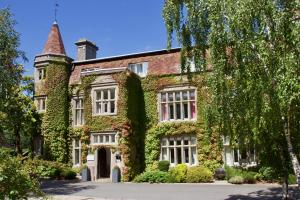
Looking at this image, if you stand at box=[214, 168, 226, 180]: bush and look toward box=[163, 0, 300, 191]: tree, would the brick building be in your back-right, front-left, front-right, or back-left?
back-right

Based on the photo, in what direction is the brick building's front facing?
toward the camera

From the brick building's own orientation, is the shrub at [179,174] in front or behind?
in front

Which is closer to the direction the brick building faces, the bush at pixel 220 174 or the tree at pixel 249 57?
the tree

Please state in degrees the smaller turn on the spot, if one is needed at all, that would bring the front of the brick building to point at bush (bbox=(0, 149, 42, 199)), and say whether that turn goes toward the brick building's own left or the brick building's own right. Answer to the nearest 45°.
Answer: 0° — it already faces it

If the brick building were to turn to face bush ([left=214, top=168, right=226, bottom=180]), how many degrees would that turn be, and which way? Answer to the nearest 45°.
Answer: approximately 45° to its left

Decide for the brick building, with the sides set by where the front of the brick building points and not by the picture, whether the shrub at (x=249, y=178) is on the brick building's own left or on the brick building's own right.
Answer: on the brick building's own left

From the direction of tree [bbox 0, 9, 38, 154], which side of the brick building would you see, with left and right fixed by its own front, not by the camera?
right

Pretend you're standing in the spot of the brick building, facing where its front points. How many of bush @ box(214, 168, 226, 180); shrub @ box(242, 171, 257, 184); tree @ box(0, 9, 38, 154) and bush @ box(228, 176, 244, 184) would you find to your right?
1

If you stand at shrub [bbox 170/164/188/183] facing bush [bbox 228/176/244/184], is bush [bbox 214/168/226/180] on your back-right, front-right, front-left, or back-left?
front-left

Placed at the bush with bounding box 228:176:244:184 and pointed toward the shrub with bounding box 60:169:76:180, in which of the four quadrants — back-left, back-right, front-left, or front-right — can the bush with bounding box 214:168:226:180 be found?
front-right

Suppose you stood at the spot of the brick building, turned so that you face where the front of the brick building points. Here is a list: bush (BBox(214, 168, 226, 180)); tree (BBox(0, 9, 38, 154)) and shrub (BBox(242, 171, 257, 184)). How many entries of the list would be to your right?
1
